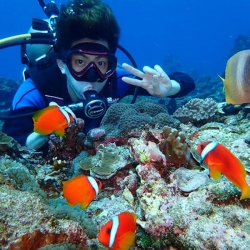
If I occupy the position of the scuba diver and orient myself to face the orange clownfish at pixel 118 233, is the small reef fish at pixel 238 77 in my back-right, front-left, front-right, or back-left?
front-left

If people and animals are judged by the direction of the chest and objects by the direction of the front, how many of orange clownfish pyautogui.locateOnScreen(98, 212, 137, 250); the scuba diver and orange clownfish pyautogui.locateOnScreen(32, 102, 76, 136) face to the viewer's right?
1

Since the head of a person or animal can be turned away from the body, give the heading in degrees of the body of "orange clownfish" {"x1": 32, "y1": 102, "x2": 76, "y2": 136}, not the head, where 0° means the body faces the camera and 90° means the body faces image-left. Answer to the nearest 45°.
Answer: approximately 270°

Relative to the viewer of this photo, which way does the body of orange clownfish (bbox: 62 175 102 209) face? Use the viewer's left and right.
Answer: facing to the right of the viewer

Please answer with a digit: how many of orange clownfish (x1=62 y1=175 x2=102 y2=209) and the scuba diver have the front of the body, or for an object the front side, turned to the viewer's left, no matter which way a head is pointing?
0

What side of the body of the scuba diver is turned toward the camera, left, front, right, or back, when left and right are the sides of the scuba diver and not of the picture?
front

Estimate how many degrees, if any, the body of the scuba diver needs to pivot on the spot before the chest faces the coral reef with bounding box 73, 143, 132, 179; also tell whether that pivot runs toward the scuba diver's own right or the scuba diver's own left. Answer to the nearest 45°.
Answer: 0° — they already face it

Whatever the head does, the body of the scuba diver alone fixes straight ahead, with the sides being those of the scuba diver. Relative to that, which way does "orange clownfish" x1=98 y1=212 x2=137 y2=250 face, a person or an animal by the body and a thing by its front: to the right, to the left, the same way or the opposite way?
to the right

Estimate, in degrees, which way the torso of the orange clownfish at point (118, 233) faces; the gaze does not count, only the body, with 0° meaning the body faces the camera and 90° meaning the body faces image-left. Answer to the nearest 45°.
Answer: approximately 90°

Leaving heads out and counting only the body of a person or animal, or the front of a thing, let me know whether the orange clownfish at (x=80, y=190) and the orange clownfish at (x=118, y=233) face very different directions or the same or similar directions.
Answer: very different directions
